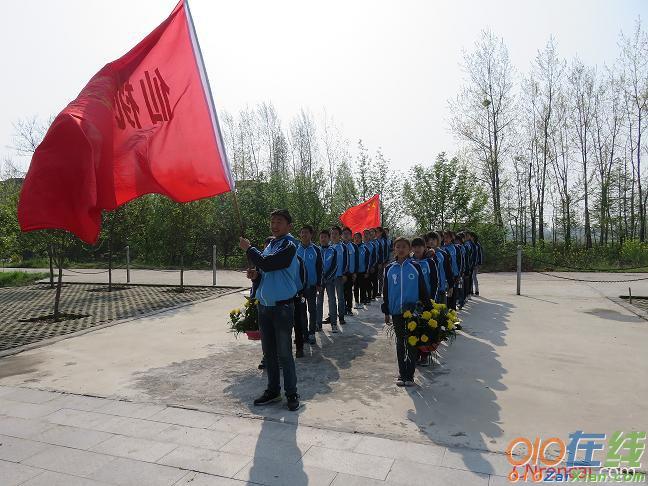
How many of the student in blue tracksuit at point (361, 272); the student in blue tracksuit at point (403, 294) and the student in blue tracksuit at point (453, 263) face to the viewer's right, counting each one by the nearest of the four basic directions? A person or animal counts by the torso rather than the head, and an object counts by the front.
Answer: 0

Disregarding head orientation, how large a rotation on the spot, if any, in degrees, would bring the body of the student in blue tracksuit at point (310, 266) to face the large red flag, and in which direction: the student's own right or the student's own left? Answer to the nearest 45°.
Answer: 0° — they already face it

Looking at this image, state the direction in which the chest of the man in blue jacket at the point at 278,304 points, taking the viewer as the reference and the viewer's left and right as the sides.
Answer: facing the viewer and to the left of the viewer

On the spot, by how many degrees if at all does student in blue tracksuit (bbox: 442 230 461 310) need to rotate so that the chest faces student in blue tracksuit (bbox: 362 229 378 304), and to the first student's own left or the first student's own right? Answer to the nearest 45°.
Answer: approximately 90° to the first student's own right

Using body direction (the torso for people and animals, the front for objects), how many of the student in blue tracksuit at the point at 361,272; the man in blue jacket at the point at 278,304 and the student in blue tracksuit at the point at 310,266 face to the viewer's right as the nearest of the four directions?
0

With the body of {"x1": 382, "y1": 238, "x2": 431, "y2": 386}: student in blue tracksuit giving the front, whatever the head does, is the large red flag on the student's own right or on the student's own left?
on the student's own right

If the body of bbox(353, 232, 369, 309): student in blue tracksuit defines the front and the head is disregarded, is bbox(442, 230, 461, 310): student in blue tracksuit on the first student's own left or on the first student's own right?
on the first student's own left

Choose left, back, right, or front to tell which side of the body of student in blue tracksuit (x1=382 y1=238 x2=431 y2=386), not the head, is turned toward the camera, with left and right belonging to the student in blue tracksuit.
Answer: front

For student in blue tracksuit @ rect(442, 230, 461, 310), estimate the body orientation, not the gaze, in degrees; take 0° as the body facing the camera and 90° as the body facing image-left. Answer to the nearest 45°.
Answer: approximately 45°

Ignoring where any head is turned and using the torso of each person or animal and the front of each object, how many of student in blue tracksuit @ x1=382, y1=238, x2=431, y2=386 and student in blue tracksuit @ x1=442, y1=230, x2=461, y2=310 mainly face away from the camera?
0
